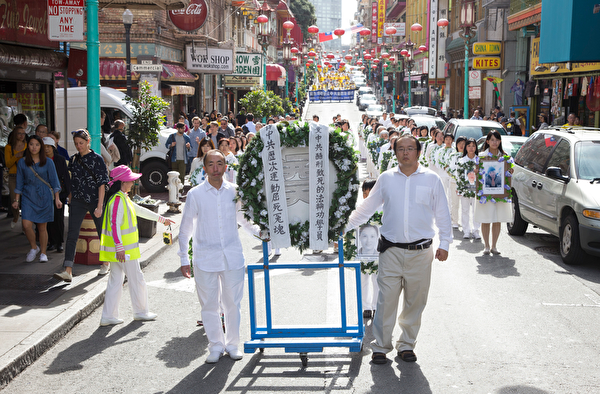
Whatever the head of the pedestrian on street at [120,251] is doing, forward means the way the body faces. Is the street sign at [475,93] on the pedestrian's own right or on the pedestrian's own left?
on the pedestrian's own left

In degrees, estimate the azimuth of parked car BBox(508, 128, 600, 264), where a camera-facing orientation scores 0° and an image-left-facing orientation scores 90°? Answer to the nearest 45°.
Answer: approximately 315°

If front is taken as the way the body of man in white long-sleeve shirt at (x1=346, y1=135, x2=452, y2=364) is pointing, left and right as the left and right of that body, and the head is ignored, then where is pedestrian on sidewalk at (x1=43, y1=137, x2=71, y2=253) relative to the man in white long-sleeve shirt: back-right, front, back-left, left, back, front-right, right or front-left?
back-right

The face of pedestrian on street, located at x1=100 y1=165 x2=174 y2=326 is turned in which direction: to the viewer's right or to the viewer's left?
to the viewer's right

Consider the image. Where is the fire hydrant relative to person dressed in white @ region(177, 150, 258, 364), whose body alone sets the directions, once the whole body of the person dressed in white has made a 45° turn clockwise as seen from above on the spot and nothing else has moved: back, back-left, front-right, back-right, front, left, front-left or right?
back-right

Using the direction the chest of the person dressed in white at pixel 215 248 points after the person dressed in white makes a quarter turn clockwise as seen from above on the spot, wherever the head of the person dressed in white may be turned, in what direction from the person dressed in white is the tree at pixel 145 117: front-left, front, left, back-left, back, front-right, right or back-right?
right

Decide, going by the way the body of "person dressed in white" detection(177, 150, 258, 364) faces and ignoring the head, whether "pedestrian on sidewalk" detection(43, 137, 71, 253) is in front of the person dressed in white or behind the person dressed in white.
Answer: behind

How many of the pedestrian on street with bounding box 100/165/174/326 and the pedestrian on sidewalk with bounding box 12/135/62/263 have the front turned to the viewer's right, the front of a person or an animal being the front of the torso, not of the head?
1

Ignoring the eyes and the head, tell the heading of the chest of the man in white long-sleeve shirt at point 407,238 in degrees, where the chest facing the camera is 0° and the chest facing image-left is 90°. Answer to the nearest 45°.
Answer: approximately 0°
